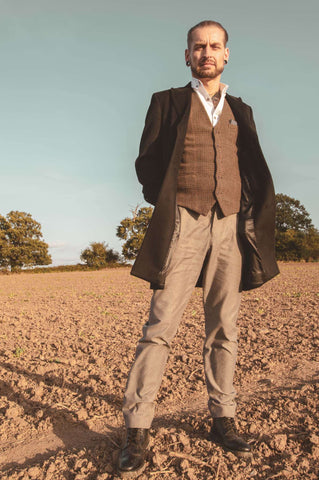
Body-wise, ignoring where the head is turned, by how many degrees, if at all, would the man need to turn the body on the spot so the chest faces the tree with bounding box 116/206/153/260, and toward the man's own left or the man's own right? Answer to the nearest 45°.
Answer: approximately 180°

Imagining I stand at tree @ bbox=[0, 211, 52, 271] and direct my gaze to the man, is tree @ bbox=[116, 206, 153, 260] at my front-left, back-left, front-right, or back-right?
front-left

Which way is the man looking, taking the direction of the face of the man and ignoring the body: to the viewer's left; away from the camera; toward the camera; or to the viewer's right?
toward the camera

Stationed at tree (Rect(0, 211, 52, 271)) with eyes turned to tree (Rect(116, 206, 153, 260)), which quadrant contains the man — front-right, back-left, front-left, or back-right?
front-right

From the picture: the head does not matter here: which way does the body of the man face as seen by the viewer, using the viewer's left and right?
facing the viewer

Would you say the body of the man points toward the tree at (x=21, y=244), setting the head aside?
no
